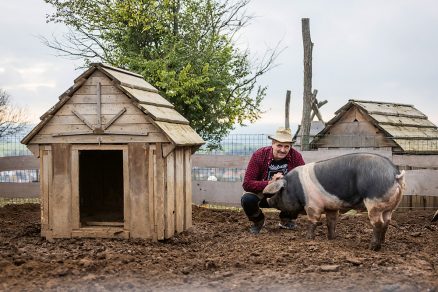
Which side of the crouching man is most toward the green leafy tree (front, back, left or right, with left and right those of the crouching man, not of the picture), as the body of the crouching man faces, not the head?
back

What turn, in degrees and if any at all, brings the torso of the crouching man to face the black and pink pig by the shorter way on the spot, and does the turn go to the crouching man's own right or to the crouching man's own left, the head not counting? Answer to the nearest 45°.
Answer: approximately 45° to the crouching man's own left

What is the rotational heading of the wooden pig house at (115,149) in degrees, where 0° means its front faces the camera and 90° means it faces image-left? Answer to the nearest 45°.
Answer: approximately 0°

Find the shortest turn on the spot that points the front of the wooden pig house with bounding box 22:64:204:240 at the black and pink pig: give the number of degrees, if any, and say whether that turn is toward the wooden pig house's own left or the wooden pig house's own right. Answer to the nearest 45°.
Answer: approximately 45° to the wooden pig house's own left

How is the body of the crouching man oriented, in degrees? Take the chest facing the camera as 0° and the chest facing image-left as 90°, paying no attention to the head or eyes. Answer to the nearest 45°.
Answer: approximately 0°

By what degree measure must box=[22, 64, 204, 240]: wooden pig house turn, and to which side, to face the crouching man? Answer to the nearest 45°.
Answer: approximately 90° to its left

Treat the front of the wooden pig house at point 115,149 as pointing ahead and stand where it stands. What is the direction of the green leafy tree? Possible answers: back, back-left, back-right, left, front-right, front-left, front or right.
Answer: back

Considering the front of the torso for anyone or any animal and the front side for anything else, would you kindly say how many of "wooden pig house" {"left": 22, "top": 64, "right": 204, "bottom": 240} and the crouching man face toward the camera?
2

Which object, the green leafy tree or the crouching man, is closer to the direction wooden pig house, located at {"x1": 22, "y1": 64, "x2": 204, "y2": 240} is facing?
the crouching man

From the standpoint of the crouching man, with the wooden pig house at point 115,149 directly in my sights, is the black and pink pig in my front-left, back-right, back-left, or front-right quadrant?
back-left

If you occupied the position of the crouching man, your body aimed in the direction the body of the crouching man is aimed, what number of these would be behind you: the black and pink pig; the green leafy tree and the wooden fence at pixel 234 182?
2

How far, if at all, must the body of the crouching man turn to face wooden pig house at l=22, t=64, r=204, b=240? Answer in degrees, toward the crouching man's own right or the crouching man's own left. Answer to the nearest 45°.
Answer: approximately 90° to the crouching man's own right
